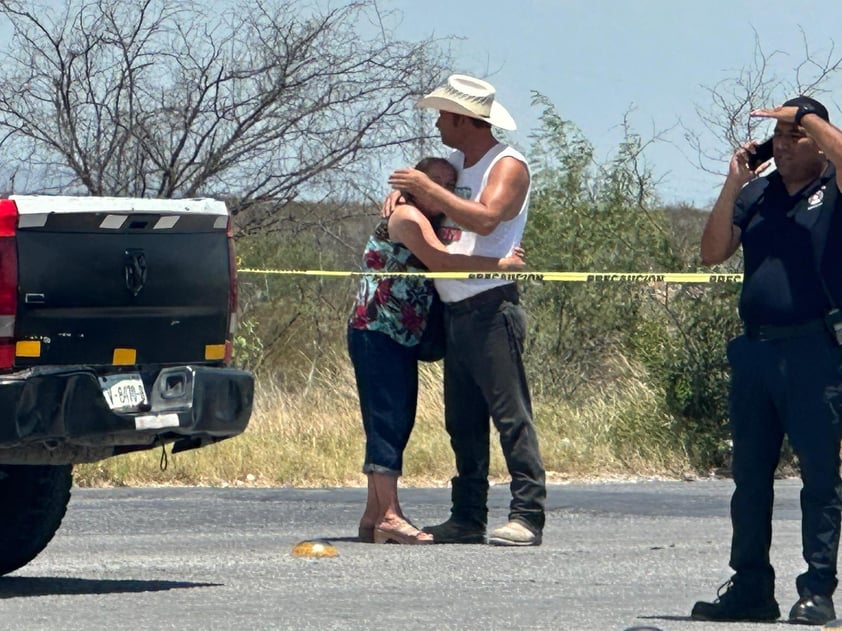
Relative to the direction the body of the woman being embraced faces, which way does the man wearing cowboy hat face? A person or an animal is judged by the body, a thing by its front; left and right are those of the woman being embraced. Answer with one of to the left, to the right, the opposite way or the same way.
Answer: the opposite way

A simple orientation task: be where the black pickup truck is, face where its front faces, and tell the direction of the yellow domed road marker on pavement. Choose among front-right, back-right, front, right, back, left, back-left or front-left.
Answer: right

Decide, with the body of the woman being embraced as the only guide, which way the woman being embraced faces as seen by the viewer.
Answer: to the viewer's right

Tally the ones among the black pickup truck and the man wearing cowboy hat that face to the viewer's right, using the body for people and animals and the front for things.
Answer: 0

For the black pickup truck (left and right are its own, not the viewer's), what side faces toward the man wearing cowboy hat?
right

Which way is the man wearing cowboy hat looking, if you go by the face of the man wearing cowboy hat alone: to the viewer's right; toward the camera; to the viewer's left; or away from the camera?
to the viewer's left

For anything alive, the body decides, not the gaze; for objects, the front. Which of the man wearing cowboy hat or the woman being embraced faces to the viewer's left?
the man wearing cowboy hat

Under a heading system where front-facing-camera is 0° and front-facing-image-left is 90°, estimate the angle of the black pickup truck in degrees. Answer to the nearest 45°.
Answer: approximately 135°

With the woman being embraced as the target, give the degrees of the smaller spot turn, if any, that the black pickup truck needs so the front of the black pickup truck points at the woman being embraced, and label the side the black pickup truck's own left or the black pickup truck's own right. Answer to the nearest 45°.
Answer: approximately 90° to the black pickup truck's own right

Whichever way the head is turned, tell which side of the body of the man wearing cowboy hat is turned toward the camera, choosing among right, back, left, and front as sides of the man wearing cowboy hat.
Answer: left

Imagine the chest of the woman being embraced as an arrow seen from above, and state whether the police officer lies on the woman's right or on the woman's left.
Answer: on the woman's right

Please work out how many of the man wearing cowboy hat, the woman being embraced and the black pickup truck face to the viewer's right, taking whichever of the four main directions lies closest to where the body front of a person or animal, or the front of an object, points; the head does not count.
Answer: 1

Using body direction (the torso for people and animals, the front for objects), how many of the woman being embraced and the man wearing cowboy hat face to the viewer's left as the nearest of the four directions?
1

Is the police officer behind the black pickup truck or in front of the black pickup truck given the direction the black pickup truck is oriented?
behind
